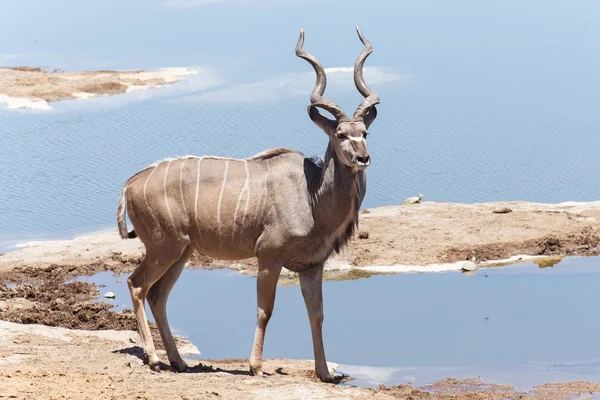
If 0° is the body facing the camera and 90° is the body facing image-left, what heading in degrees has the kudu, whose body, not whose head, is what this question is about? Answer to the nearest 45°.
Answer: approximately 315°

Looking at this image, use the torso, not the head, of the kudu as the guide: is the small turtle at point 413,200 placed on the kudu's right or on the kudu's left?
on the kudu's left

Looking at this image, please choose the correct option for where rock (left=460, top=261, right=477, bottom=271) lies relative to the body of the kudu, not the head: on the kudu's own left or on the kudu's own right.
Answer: on the kudu's own left
